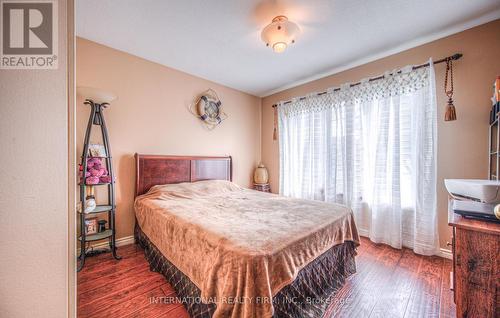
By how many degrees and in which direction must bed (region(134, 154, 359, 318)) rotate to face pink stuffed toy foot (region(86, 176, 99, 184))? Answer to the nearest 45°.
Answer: approximately 135° to its right

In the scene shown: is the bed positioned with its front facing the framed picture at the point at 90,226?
no

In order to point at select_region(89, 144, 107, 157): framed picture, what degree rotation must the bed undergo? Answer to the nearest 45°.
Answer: approximately 135° to its right

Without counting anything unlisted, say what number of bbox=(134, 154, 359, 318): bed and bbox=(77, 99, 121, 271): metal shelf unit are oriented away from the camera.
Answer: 0

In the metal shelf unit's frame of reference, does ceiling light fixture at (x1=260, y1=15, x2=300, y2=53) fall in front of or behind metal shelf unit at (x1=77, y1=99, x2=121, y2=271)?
in front

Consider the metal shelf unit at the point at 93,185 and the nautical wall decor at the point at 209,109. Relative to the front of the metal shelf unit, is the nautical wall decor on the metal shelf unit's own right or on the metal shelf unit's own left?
on the metal shelf unit's own left

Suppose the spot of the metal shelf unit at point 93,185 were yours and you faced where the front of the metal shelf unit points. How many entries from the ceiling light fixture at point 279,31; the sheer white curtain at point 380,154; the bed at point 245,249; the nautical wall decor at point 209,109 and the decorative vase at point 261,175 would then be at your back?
0

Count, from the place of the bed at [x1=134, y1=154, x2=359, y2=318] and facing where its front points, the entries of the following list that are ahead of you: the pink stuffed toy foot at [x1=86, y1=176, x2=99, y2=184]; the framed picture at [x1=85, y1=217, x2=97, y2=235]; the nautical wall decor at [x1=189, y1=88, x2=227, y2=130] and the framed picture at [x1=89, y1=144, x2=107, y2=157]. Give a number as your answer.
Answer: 0

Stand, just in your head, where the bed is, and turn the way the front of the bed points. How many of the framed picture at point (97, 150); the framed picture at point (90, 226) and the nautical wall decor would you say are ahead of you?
0

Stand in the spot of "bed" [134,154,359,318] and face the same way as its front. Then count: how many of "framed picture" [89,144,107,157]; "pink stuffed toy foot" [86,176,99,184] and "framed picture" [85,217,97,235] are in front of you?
0

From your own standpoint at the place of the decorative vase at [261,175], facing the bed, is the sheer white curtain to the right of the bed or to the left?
left

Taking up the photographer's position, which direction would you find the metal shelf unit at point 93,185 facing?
facing the viewer and to the right of the viewer

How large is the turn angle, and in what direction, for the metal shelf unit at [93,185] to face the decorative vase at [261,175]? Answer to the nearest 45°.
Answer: approximately 45° to its left
